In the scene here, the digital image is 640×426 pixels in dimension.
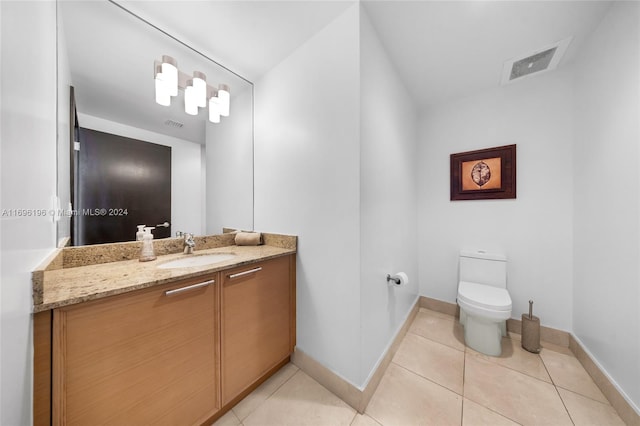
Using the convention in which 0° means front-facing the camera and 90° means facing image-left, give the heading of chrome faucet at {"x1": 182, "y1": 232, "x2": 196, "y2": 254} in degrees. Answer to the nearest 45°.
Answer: approximately 315°

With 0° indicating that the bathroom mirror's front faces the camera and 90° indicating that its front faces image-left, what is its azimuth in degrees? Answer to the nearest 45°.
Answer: approximately 315°

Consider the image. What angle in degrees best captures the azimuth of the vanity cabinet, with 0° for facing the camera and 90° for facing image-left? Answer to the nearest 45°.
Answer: approximately 315°

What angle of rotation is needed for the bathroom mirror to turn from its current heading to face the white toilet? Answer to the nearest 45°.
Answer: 0° — it already faces it
